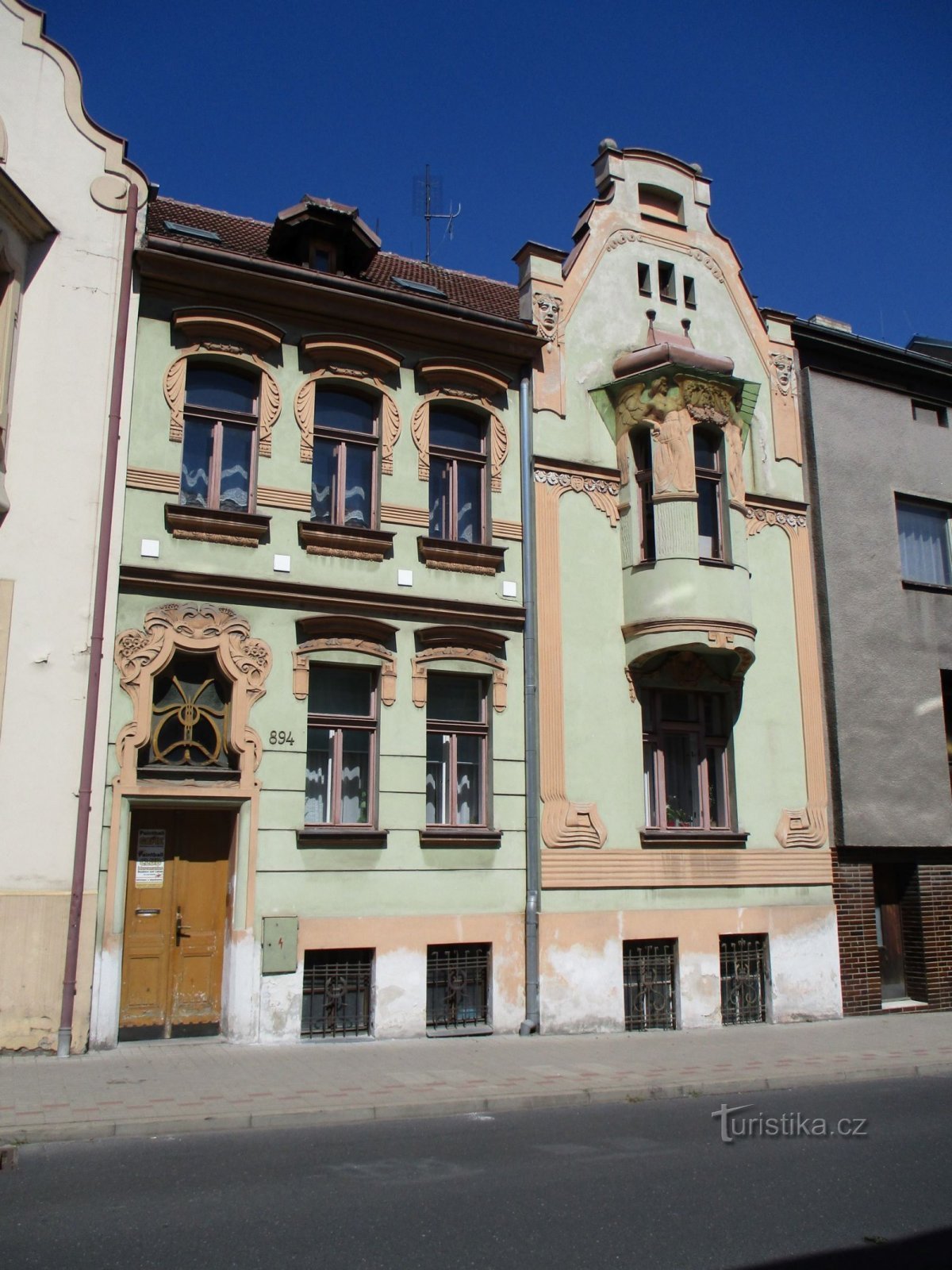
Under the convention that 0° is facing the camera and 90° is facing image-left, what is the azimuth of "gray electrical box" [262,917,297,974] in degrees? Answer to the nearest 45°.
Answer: approximately 0°
